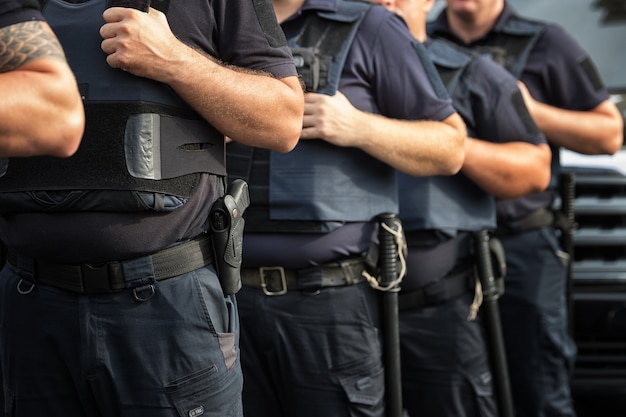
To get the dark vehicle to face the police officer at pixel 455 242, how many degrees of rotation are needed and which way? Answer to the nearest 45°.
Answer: approximately 45° to its right

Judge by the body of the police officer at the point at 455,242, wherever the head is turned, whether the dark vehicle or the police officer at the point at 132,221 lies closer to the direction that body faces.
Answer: the police officer
